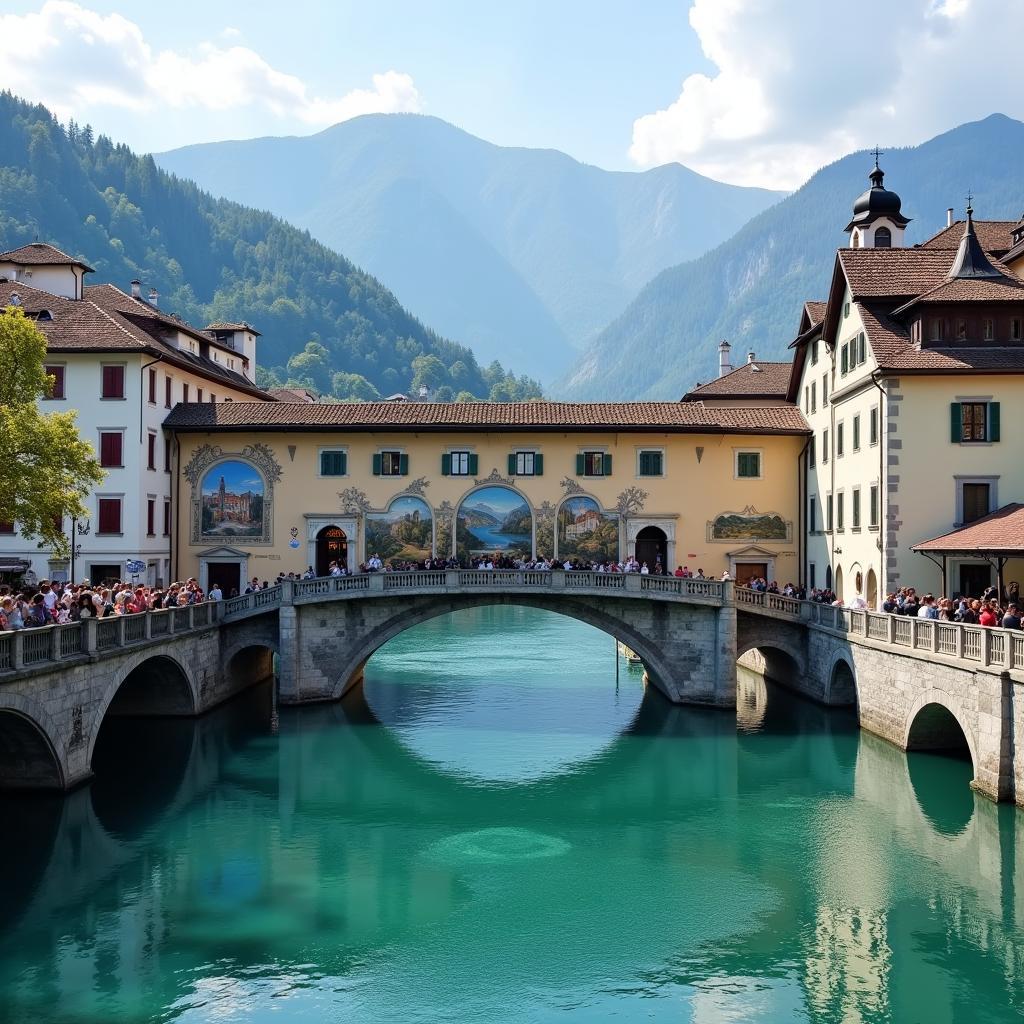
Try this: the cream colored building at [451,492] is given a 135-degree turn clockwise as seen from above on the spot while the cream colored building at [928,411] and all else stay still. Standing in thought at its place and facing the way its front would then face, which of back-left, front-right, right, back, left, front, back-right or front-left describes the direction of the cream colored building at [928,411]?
back

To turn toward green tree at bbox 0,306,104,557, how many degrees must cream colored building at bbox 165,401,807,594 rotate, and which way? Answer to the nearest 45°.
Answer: approximately 45° to its right

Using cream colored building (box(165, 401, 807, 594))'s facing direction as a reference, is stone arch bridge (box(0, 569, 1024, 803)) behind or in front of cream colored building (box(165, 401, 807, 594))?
in front

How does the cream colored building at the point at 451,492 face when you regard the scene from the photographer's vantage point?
facing the viewer
